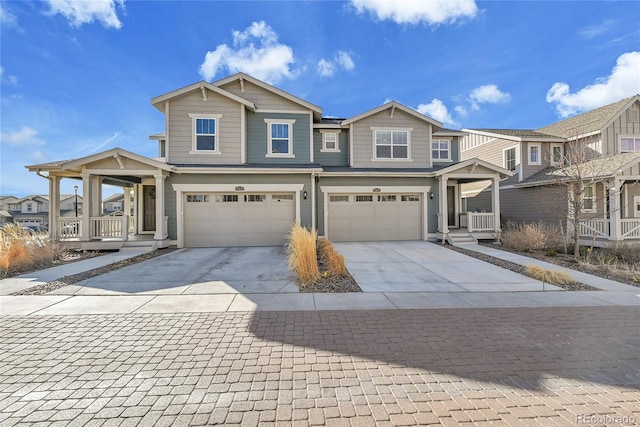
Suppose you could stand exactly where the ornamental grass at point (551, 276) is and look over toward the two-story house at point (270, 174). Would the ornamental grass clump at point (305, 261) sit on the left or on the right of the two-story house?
left

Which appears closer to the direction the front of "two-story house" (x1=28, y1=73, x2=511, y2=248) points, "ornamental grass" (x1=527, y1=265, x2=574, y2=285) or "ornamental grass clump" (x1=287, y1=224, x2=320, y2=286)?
the ornamental grass clump

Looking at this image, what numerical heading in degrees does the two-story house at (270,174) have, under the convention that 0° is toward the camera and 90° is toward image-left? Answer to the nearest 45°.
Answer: approximately 0°

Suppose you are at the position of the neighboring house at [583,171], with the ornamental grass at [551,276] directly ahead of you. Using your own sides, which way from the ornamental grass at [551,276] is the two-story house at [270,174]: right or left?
right

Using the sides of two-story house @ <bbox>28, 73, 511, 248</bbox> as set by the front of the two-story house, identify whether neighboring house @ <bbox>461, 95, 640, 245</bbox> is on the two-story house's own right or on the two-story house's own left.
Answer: on the two-story house's own left

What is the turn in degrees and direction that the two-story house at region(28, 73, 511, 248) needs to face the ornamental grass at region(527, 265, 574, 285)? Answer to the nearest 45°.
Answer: approximately 45° to its left

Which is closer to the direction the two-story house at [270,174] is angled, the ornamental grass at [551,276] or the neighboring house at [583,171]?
the ornamental grass

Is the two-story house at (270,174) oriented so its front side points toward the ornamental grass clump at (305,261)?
yes
